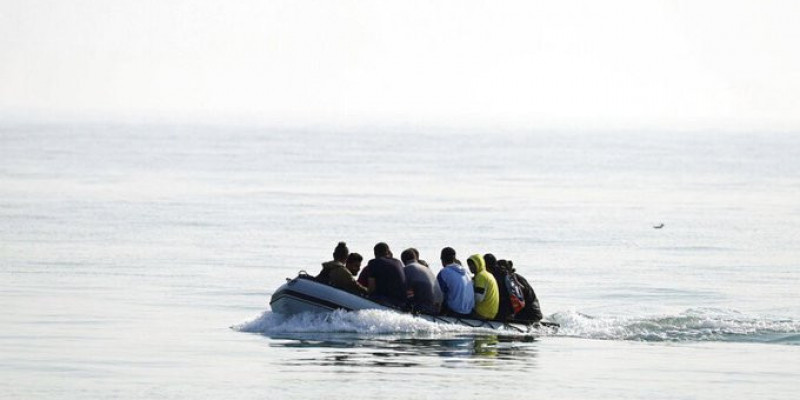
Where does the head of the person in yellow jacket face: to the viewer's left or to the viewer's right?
to the viewer's left

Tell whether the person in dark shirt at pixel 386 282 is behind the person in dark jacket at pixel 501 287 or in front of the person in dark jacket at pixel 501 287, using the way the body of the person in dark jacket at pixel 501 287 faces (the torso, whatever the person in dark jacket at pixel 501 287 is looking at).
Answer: in front

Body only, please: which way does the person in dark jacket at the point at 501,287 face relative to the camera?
to the viewer's left

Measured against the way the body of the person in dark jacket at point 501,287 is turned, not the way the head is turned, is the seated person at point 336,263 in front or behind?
in front

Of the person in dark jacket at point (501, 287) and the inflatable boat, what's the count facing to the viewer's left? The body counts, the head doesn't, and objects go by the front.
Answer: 2

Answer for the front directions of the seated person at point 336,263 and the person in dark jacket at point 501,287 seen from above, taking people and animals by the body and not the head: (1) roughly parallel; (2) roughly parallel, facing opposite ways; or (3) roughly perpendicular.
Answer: roughly parallel

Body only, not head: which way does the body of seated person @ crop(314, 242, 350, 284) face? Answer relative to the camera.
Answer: to the viewer's left

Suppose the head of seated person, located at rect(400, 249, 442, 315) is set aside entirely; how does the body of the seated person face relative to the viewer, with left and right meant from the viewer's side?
facing away from the viewer and to the left of the viewer

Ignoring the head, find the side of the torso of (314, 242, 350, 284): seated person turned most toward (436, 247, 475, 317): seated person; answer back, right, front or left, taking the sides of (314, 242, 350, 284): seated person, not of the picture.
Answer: back

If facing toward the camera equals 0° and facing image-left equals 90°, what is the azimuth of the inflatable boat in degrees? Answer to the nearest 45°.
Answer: approximately 90°
